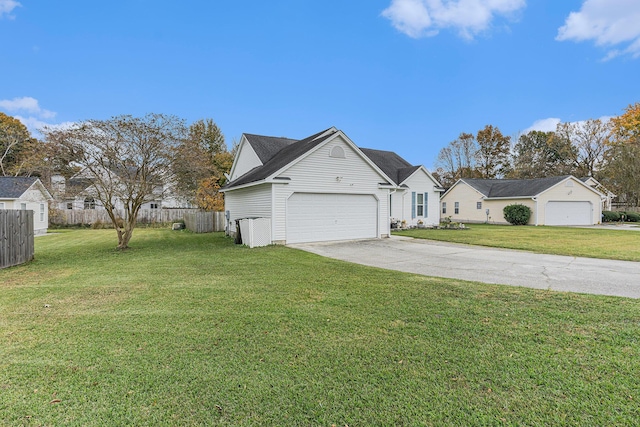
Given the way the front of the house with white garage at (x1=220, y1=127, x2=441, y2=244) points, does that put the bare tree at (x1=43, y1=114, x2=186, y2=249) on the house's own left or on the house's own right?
on the house's own right

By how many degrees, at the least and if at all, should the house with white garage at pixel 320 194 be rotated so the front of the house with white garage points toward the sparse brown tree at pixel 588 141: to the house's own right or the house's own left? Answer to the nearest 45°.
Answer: approximately 90° to the house's own left

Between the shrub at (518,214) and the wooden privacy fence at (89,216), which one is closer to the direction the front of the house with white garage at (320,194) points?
the shrub

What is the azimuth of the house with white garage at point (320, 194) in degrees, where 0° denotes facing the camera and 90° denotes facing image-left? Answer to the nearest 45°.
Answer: approximately 315°

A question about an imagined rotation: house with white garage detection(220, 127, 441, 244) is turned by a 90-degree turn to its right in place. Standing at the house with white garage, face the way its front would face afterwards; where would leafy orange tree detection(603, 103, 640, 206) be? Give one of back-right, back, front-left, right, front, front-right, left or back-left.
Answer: back

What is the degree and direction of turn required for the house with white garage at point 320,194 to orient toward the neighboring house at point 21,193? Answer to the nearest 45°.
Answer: approximately 135° to its right

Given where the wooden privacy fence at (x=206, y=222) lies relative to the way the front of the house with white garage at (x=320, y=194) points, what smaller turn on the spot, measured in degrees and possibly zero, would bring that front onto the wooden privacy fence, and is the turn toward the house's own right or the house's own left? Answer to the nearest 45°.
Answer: approximately 180°

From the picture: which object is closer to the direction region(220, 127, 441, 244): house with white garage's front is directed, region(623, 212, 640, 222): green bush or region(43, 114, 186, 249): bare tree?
the green bush

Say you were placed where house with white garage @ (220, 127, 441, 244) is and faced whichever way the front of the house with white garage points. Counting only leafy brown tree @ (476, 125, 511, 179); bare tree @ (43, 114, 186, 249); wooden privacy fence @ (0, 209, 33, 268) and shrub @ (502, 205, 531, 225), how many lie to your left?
2
